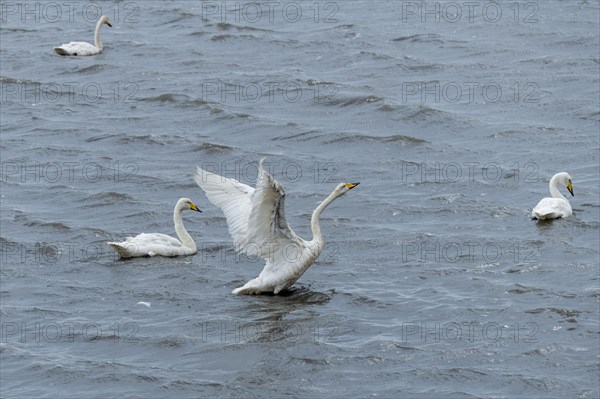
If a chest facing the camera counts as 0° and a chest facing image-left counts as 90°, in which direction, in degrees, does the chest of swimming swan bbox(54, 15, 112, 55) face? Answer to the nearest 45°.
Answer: approximately 270°

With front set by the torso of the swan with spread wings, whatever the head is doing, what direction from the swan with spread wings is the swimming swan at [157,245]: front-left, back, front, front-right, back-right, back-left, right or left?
back-left

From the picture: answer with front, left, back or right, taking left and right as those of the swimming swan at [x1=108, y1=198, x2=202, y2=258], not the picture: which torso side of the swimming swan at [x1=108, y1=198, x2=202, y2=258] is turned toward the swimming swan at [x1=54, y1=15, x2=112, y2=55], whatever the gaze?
left

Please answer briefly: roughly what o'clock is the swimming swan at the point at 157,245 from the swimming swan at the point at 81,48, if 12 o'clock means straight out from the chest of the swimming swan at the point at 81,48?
the swimming swan at the point at 157,245 is roughly at 3 o'clock from the swimming swan at the point at 81,48.

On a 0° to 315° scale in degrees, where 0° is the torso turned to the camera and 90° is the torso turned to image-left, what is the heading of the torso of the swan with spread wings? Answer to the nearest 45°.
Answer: approximately 270°

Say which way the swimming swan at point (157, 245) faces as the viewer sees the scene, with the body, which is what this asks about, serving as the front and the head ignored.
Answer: to the viewer's right
